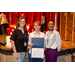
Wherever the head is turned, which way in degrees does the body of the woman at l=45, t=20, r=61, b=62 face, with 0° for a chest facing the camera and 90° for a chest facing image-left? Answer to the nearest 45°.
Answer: approximately 45°
